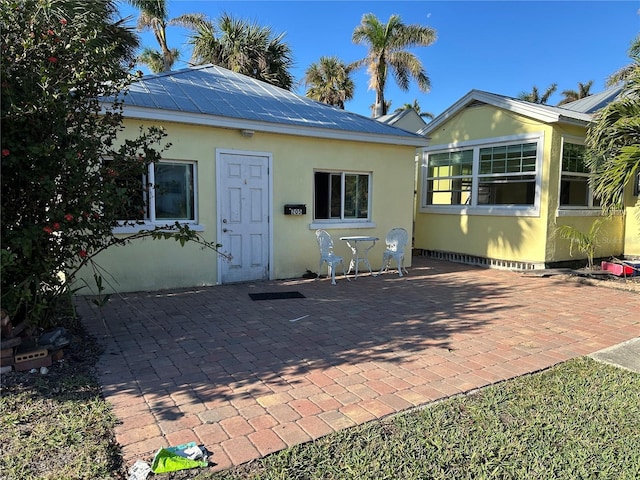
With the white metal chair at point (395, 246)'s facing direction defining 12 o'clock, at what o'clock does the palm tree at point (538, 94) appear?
The palm tree is roughly at 5 o'clock from the white metal chair.

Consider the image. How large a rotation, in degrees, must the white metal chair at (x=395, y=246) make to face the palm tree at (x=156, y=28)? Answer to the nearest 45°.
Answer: approximately 90° to its right

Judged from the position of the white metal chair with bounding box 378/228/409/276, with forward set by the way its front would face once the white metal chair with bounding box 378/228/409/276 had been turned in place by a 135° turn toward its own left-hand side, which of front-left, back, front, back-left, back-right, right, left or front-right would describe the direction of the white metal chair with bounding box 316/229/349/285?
back-right

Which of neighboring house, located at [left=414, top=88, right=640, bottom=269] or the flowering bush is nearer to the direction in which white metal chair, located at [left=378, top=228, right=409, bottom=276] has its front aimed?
the flowering bush

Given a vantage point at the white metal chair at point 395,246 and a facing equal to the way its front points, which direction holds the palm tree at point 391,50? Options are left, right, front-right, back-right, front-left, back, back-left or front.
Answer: back-right

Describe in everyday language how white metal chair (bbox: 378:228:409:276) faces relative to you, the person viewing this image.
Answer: facing the viewer and to the left of the viewer

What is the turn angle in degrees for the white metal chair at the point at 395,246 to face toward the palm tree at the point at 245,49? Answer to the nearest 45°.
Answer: approximately 90° to its right

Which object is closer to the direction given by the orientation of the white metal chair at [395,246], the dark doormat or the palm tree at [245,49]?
the dark doormat

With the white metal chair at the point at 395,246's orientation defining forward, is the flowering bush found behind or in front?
in front

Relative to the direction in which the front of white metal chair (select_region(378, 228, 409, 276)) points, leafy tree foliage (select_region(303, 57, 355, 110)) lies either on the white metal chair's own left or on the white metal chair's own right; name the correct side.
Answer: on the white metal chair's own right

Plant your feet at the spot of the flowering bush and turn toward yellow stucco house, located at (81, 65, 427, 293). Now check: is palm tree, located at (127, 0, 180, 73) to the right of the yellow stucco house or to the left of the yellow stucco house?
left
